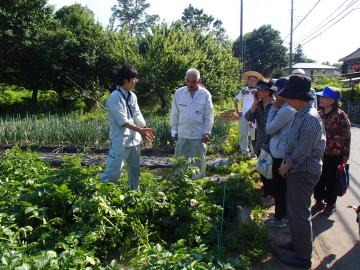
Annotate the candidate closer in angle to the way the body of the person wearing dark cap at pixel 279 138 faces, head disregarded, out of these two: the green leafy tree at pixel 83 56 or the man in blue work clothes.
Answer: the man in blue work clothes

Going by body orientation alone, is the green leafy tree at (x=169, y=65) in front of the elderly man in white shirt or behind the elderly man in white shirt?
behind

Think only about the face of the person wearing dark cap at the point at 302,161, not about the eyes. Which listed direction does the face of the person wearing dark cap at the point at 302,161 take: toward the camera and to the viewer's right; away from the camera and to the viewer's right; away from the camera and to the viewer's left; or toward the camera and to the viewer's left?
away from the camera and to the viewer's left

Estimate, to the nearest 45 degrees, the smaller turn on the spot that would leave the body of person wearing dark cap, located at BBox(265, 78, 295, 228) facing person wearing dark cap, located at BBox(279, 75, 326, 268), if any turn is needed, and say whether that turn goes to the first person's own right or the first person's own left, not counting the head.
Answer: approximately 90° to the first person's own left

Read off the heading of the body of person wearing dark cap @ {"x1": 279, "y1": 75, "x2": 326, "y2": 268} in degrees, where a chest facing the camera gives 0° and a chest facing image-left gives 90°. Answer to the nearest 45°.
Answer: approximately 90°

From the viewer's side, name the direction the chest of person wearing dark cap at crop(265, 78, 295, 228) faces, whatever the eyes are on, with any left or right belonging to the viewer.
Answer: facing to the left of the viewer

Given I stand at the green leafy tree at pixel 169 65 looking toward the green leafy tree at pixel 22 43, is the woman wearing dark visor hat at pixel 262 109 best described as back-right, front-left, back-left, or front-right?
back-left

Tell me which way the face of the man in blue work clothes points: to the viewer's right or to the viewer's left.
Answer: to the viewer's right

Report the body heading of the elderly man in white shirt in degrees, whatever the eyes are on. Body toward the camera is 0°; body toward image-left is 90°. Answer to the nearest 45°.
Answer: approximately 0°

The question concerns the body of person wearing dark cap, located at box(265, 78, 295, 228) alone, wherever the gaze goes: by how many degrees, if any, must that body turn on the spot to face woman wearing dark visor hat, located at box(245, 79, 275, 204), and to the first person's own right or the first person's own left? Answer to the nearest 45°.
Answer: approximately 90° to the first person's own right

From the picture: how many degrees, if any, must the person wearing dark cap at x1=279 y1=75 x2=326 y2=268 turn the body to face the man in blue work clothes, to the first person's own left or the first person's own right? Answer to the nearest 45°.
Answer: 0° — they already face them
